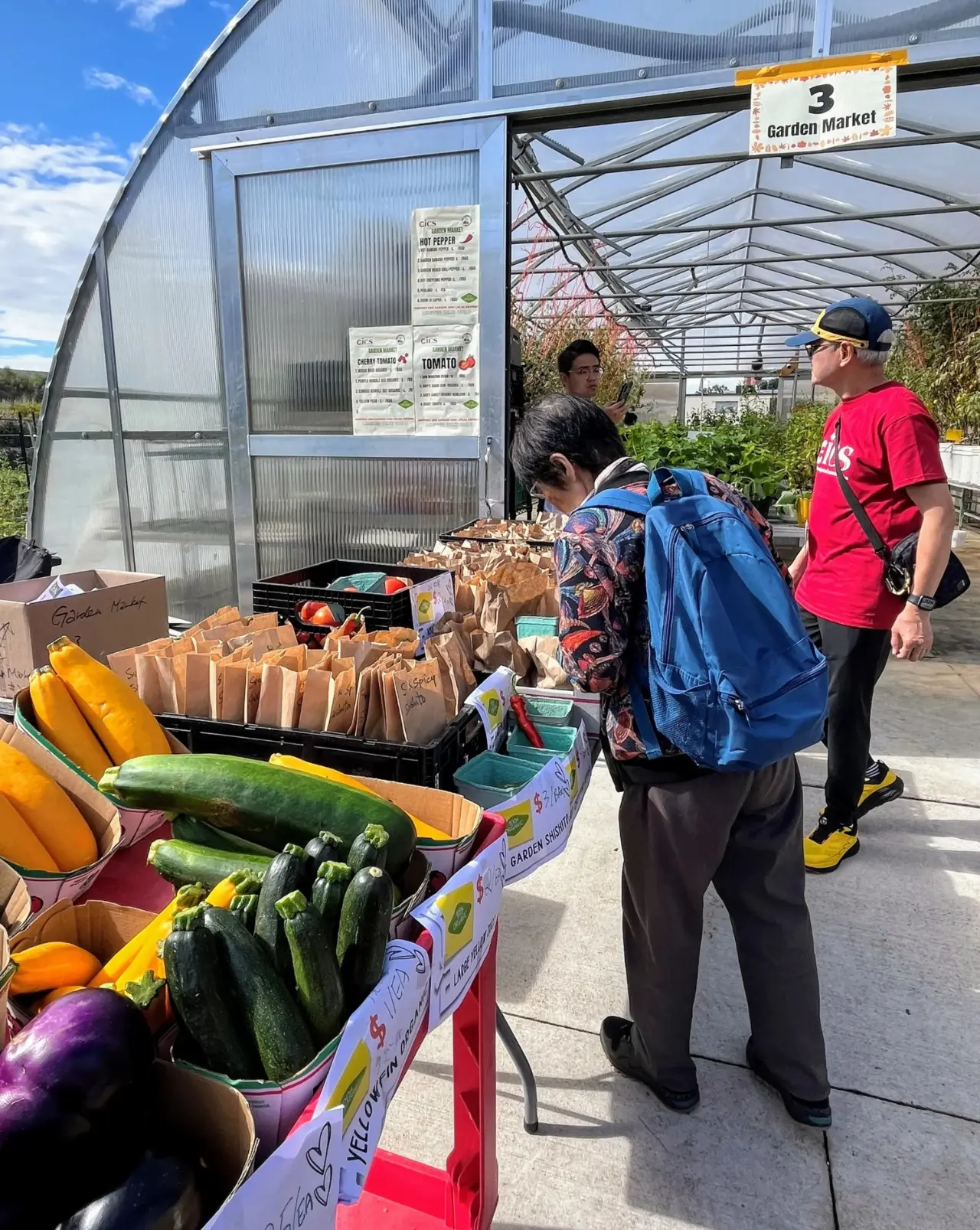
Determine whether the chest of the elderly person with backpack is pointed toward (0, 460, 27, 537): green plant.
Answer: yes

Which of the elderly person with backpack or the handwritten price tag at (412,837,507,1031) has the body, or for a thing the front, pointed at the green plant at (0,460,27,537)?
the elderly person with backpack

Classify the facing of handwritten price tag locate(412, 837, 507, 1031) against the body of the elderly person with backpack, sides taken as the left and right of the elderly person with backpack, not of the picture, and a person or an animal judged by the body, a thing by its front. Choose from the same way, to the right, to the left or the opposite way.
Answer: the opposite way

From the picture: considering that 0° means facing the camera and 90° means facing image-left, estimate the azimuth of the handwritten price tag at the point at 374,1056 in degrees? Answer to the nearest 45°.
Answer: approximately 315°

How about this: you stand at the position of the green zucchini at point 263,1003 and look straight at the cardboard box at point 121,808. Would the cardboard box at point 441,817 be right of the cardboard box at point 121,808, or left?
right

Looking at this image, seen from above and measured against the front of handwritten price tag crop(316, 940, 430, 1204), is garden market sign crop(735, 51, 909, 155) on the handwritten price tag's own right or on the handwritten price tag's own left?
on the handwritten price tag's own left

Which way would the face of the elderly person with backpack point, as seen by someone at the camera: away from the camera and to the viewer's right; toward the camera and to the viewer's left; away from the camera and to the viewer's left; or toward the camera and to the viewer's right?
away from the camera and to the viewer's left

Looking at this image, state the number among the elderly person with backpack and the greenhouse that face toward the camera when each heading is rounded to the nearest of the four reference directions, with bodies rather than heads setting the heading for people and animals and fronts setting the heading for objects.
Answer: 1

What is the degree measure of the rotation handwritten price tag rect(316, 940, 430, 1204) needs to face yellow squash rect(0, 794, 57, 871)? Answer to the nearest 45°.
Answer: approximately 180°

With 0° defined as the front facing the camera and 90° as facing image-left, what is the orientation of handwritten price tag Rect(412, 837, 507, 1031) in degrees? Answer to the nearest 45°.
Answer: approximately 315°

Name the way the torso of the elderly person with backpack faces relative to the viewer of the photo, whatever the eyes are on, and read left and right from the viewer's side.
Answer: facing away from the viewer and to the left of the viewer
